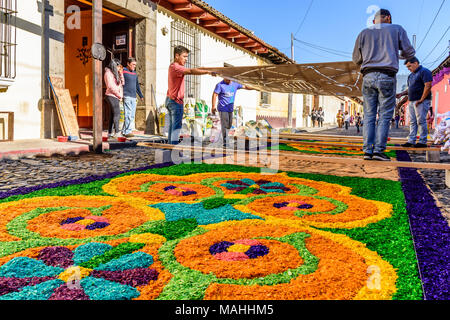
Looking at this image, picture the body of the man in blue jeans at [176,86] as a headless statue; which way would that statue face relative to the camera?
to the viewer's right

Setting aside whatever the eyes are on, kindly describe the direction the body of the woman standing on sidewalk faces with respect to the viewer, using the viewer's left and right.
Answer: facing to the right of the viewer

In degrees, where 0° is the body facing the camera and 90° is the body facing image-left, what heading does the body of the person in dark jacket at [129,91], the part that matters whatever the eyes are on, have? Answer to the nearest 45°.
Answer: approximately 315°

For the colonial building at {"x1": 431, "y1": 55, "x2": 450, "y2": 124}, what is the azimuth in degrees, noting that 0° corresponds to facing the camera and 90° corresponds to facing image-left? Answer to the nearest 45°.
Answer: approximately 90°

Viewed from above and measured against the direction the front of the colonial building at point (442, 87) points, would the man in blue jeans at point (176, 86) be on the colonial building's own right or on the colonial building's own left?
on the colonial building's own left

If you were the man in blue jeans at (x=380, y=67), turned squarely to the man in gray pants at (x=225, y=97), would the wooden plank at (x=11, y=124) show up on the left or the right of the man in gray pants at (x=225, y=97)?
left

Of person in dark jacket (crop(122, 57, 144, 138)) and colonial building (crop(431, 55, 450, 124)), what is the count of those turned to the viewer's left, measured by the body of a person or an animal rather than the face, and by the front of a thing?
1

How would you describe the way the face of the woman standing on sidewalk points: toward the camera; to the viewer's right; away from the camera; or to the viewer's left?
to the viewer's right

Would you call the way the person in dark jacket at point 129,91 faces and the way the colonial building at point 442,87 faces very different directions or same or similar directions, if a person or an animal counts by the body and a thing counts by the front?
very different directions

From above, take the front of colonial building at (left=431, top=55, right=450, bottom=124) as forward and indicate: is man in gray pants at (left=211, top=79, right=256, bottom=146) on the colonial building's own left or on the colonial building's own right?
on the colonial building's own left
